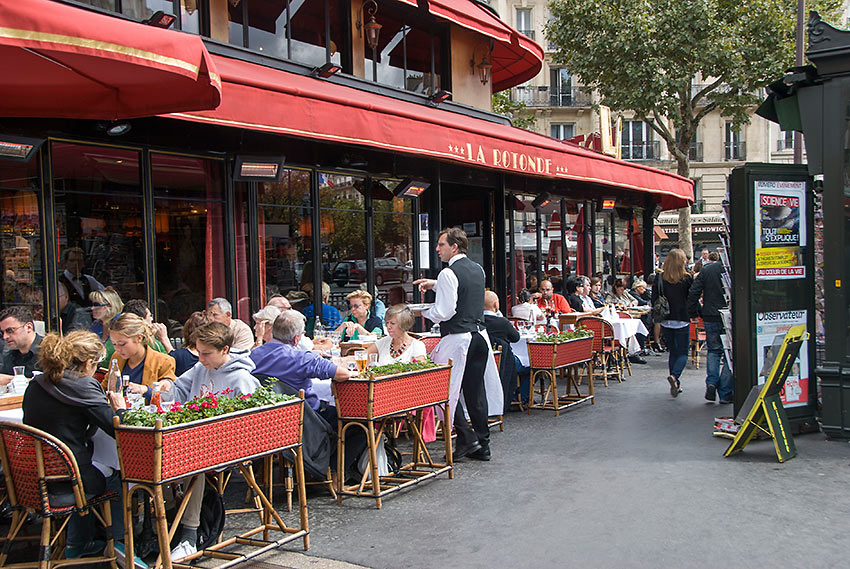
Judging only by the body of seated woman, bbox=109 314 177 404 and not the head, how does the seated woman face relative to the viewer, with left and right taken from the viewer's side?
facing the viewer and to the left of the viewer

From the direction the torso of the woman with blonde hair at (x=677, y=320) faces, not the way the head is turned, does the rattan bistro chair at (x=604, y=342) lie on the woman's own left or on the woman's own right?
on the woman's own left

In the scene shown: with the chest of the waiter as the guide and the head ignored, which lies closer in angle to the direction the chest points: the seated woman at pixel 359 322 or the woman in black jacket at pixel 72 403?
the seated woman

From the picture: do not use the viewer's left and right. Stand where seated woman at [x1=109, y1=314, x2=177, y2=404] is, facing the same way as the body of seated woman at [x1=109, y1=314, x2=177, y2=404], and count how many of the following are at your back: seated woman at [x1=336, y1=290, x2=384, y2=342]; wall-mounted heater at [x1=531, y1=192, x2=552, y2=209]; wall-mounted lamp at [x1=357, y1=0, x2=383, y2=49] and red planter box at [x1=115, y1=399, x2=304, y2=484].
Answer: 3

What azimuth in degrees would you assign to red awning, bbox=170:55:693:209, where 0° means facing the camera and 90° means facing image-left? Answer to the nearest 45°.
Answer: approximately 315°

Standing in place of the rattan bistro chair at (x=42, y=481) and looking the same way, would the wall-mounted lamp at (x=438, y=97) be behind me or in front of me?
in front

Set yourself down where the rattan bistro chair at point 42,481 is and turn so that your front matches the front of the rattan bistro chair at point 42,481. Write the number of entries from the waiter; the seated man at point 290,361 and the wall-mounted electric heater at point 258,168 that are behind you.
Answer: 0

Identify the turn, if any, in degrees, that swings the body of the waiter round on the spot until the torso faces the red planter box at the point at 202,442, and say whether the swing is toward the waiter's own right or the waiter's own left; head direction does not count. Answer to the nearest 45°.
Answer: approximately 90° to the waiter's own left

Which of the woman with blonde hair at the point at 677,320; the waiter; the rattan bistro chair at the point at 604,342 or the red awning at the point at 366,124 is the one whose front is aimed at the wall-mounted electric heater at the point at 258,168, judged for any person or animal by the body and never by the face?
the waiter

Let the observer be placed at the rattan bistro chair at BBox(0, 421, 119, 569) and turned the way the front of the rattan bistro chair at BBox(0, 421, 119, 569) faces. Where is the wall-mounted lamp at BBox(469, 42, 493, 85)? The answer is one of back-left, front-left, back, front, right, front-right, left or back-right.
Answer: front

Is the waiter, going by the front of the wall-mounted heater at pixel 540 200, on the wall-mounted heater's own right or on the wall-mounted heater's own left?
on the wall-mounted heater's own right

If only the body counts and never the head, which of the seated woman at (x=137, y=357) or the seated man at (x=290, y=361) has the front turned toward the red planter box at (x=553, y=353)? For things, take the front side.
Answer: the seated man

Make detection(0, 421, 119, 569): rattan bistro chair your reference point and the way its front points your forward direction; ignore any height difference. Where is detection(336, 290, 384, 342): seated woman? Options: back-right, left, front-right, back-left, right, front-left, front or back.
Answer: front

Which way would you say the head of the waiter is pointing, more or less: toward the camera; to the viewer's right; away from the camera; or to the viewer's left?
to the viewer's left

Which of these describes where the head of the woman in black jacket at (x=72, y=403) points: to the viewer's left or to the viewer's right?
to the viewer's right

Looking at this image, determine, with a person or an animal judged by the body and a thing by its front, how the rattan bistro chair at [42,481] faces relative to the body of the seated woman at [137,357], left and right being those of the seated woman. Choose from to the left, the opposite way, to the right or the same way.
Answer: the opposite way
